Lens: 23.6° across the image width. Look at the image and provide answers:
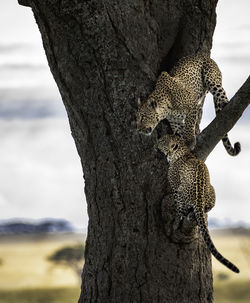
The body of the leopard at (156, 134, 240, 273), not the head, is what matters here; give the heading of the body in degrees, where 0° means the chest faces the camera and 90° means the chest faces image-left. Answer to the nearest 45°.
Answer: approximately 135°

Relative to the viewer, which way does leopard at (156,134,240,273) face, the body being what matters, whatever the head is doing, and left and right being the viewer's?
facing away from the viewer and to the left of the viewer
